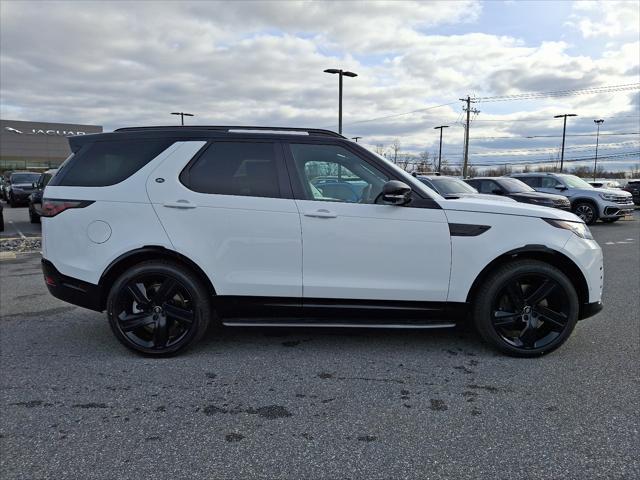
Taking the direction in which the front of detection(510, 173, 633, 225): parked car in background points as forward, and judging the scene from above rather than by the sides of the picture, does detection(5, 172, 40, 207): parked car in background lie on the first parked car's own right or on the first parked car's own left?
on the first parked car's own right

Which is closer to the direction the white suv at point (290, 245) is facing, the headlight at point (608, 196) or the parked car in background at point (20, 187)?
the headlight

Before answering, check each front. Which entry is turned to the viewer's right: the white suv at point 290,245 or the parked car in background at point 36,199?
the white suv

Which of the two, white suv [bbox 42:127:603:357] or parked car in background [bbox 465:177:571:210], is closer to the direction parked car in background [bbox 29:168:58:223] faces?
the white suv

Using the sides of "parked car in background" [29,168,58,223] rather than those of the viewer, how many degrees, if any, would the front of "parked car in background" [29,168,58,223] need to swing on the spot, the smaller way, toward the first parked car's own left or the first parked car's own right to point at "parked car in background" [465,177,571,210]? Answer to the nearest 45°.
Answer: approximately 90° to the first parked car's own left

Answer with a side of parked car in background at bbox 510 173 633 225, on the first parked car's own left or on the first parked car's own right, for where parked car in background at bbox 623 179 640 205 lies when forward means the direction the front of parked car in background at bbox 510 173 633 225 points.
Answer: on the first parked car's own left

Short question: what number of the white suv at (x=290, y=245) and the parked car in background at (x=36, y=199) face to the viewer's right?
1

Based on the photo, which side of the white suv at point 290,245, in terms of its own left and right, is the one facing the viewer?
right

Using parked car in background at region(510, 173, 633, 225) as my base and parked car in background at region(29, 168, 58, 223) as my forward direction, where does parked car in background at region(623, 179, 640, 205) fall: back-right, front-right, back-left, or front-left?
back-right

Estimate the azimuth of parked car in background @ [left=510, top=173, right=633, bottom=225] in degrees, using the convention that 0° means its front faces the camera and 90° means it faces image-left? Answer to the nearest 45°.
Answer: approximately 315°

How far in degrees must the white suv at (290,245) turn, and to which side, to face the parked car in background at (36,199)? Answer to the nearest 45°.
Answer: approximately 135° to its left
